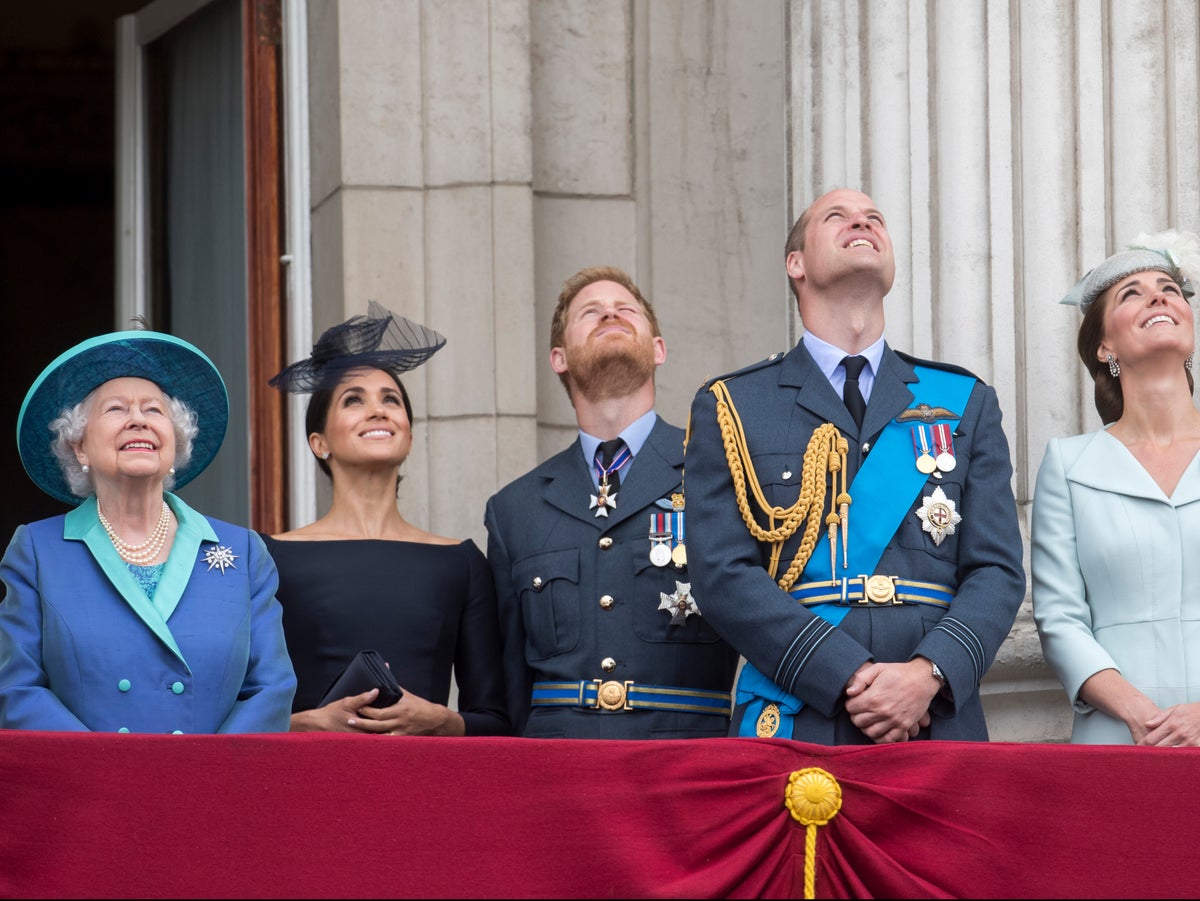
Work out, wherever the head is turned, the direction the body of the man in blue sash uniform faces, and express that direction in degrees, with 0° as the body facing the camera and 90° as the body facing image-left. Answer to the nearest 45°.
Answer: approximately 0°

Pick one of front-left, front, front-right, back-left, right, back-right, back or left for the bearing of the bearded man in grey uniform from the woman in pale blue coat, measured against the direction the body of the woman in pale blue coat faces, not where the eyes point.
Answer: back-right

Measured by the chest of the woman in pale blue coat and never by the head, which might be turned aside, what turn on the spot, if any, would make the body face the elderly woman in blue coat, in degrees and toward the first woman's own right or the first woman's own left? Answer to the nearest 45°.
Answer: approximately 90° to the first woman's own right

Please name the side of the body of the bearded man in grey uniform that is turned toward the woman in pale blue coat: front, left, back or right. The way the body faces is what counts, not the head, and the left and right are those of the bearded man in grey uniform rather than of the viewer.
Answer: left

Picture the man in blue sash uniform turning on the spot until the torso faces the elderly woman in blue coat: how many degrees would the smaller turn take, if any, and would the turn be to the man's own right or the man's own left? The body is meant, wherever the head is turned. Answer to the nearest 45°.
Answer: approximately 90° to the man's own right

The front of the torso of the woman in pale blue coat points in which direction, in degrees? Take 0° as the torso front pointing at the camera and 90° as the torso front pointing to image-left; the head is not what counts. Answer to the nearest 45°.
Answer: approximately 315°

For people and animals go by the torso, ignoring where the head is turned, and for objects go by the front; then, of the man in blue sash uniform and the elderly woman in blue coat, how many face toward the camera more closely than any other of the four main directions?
2

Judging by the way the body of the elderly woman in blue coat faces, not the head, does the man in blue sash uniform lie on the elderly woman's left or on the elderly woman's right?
on the elderly woman's left

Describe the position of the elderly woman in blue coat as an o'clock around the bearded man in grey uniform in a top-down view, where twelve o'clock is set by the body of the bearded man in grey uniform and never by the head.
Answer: The elderly woman in blue coat is roughly at 2 o'clock from the bearded man in grey uniform.

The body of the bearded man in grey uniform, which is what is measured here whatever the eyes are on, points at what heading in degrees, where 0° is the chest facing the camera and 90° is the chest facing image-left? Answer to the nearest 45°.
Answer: approximately 0°
